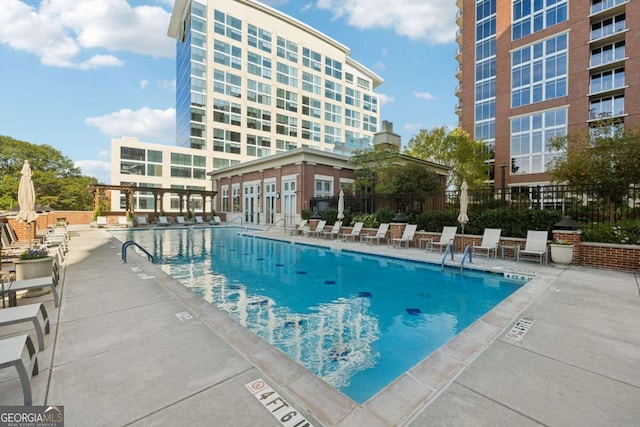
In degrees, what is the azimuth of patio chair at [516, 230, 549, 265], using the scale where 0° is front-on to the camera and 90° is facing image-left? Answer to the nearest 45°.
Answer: approximately 45°

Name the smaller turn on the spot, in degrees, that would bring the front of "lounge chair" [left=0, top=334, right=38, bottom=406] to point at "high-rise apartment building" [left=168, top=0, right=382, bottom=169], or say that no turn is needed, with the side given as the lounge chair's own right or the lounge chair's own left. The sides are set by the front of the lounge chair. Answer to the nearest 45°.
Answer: approximately 45° to the lounge chair's own left

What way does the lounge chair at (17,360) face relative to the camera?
to the viewer's right

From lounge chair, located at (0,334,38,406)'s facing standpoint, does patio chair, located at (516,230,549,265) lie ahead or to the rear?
ahead

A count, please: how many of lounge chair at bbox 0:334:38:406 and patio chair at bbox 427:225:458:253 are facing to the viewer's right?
1

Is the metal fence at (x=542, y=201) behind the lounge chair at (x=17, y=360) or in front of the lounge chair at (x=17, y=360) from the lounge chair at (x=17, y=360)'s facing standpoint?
in front

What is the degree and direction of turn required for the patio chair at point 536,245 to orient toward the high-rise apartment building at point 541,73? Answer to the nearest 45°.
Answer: approximately 135° to its right

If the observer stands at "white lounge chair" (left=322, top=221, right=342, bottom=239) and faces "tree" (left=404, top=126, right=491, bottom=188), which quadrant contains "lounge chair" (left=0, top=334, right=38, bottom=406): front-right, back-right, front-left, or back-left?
back-right

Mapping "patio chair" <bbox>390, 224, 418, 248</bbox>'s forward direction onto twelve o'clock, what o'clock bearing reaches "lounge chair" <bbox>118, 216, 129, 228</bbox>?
The lounge chair is roughly at 2 o'clock from the patio chair.

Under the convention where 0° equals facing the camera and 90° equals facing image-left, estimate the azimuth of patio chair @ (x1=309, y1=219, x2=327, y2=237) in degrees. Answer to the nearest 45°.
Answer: approximately 45°
